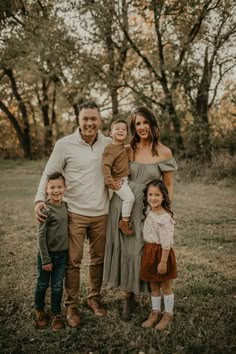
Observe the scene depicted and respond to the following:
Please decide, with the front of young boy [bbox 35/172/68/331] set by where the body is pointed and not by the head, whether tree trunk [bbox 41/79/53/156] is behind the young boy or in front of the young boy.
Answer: behind

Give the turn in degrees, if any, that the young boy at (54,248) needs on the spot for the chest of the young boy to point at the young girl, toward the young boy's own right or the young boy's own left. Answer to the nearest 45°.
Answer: approximately 90° to the young boy's own left

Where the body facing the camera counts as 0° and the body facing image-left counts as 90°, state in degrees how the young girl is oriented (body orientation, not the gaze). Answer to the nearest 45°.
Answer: approximately 45°

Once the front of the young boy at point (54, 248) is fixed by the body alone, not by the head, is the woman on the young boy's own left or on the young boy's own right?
on the young boy's own left

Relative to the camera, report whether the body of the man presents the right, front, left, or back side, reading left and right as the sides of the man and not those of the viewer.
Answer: front

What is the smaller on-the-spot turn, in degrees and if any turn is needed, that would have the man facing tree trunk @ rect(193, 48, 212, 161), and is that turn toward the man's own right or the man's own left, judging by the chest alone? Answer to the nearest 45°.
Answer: approximately 135° to the man's own left

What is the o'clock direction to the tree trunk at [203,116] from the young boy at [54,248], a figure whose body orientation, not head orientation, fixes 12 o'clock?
The tree trunk is roughly at 7 o'clock from the young boy.

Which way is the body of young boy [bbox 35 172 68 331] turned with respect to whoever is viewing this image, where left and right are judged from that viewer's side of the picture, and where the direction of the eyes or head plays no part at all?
facing the viewer

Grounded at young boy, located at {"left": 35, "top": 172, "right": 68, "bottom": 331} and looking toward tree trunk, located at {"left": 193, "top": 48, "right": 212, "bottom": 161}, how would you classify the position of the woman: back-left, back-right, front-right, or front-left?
front-right
